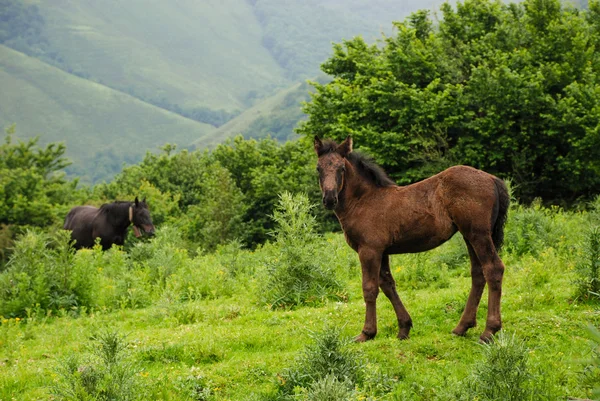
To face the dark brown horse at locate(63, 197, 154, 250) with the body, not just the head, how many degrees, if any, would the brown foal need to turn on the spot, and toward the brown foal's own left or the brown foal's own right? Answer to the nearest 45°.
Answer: approximately 45° to the brown foal's own right

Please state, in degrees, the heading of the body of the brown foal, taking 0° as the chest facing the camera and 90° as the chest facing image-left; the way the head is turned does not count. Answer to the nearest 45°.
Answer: approximately 90°

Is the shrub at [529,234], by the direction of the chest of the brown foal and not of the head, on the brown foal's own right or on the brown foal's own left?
on the brown foal's own right

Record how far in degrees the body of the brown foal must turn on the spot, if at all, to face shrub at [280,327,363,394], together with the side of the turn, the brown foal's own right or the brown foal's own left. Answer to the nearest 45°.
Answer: approximately 45° to the brown foal's own left

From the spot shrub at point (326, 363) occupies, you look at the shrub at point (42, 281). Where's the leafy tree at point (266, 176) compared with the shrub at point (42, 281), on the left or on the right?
right

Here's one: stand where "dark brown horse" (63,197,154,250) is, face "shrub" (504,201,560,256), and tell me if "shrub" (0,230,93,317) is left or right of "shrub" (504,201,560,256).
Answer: right

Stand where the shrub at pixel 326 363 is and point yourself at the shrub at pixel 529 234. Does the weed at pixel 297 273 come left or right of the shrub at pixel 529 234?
left

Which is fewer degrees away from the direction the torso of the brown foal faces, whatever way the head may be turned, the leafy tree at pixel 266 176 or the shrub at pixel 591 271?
the leafy tree

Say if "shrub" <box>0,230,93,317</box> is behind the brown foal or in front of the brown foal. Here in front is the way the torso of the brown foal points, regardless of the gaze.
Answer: in front
